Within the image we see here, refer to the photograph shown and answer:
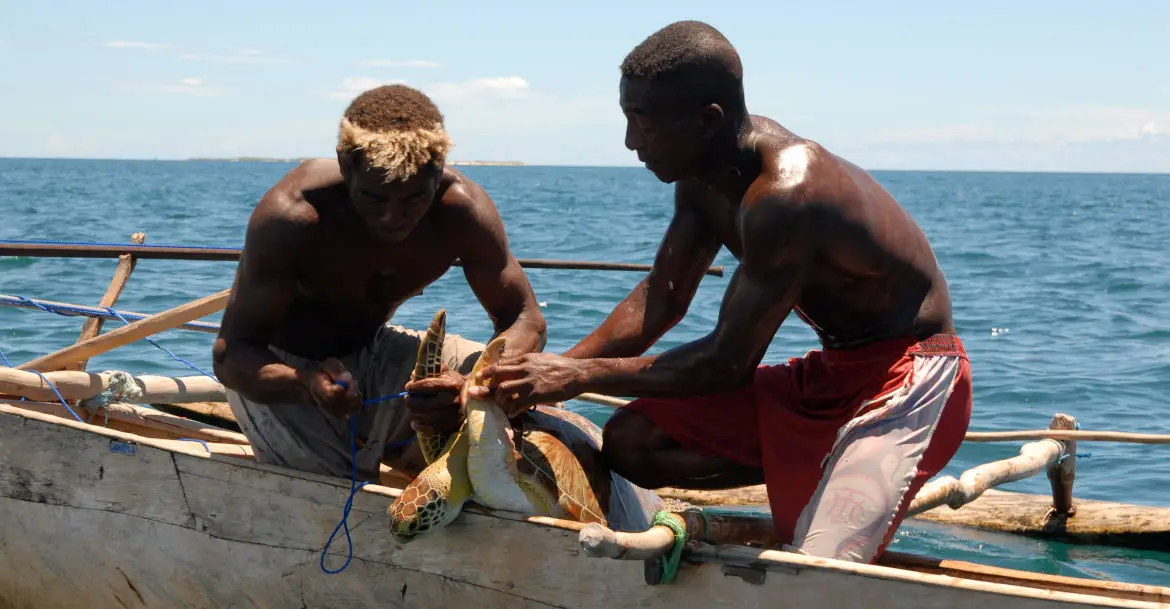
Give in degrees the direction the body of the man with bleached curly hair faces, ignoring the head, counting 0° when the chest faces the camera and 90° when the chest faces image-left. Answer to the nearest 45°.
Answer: approximately 0°

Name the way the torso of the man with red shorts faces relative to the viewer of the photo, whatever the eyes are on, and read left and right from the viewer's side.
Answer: facing to the left of the viewer

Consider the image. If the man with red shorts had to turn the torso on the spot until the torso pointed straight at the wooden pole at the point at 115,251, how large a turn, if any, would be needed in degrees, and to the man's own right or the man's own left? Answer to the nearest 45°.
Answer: approximately 45° to the man's own right

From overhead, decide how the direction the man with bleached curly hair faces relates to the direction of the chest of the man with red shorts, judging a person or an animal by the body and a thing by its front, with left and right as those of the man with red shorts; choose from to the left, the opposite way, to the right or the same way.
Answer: to the left

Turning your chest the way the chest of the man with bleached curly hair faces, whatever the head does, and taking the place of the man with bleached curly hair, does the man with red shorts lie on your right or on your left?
on your left

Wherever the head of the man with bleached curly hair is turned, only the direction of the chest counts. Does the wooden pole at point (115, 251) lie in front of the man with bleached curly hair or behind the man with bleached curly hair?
behind

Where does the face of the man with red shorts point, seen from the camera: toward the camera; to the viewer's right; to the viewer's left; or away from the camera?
to the viewer's left

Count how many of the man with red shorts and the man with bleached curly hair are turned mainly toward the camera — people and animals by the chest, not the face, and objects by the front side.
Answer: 1

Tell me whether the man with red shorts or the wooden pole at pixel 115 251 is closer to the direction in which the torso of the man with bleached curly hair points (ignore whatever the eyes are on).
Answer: the man with red shorts
